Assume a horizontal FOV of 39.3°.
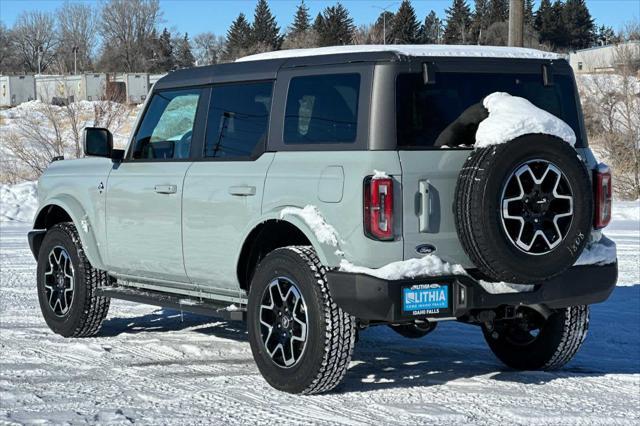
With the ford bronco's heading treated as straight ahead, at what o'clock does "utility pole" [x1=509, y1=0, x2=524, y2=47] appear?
The utility pole is roughly at 2 o'clock from the ford bronco.

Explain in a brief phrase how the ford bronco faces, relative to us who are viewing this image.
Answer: facing away from the viewer and to the left of the viewer

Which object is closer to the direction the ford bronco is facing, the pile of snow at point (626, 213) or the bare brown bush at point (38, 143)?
the bare brown bush

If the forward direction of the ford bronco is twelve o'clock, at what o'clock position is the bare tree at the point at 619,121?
The bare tree is roughly at 2 o'clock from the ford bronco.

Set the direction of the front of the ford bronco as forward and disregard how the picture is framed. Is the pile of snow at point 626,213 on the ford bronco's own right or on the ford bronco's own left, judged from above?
on the ford bronco's own right
